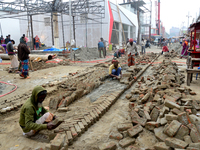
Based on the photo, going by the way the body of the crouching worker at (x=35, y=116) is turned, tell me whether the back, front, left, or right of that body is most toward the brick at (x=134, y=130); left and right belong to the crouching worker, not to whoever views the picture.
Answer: front

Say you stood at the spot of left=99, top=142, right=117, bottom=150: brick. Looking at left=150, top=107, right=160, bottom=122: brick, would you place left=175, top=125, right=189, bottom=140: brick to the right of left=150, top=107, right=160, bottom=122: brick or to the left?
right

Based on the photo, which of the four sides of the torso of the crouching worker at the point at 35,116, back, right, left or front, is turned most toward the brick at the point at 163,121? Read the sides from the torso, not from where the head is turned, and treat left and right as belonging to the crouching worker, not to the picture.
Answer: front

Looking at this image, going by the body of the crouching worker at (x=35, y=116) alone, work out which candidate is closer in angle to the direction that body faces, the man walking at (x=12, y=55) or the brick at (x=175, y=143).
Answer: the brick

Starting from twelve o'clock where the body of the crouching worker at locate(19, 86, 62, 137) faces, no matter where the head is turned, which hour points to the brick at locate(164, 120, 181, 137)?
The brick is roughly at 1 o'clock from the crouching worker.

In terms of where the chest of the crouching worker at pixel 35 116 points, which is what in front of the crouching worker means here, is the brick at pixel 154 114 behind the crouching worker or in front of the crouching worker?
in front

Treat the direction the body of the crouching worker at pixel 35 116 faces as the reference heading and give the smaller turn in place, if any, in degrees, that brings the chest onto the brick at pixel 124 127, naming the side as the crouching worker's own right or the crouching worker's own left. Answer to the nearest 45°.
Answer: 0° — they already face it

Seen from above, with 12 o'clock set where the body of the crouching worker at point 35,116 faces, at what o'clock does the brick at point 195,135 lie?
The brick is roughly at 1 o'clock from the crouching worker.

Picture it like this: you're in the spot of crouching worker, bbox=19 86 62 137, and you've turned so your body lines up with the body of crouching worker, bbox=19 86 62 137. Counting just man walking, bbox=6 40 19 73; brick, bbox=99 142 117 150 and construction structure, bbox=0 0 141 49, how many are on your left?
2

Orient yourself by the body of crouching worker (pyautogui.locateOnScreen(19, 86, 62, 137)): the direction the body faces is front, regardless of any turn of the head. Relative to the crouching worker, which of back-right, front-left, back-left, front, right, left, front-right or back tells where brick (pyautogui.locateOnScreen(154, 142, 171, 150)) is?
front-right

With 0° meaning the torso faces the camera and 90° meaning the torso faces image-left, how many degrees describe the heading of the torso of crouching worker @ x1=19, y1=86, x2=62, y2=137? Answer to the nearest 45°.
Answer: approximately 270°
